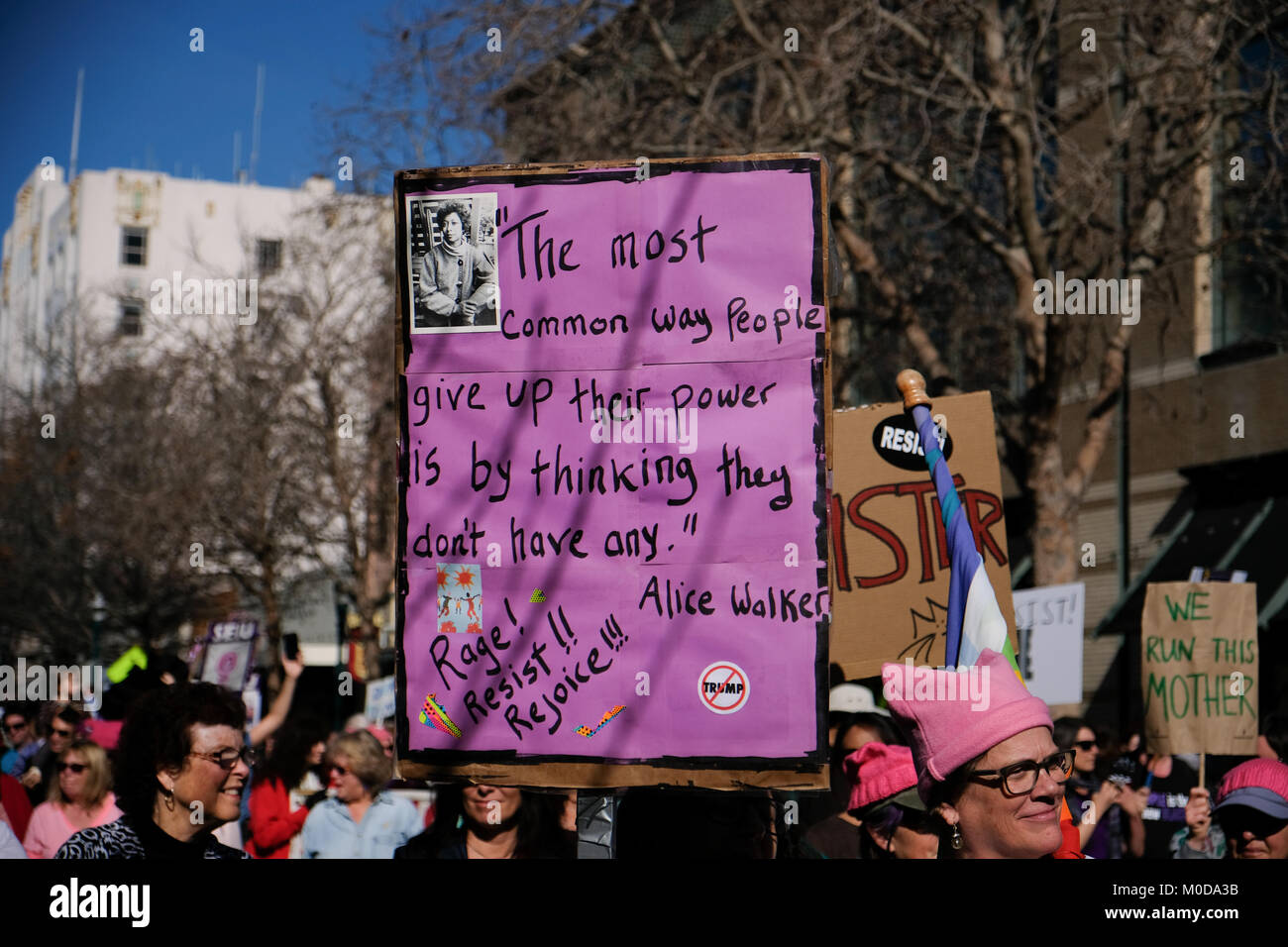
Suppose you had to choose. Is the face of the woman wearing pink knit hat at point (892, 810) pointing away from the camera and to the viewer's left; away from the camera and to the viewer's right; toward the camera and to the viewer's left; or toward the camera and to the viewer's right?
toward the camera and to the viewer's right

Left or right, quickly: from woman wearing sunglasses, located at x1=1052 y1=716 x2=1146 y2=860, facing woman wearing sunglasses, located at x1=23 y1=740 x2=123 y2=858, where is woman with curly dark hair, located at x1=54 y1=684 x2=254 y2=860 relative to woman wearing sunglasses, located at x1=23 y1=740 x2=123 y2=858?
left

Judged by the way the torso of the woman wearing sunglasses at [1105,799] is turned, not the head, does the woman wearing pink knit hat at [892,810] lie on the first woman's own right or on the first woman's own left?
on the first woman's own right

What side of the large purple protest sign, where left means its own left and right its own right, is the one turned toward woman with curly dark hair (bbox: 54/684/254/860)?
right

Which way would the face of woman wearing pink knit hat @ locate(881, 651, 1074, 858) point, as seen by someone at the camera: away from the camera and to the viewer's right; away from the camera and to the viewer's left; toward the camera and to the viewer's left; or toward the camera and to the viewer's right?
toward the camera and to the viewer's right

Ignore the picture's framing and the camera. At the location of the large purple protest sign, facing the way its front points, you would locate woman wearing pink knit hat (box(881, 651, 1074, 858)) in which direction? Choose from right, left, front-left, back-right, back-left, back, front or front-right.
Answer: front-left

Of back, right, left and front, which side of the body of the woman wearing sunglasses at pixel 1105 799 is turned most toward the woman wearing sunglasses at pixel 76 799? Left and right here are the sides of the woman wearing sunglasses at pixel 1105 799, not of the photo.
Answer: right
